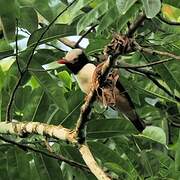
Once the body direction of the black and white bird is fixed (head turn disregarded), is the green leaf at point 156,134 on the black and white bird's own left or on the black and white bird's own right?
on the black and white bird's own left

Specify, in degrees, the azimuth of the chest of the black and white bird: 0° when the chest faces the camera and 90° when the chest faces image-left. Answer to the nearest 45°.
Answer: approximately 90°

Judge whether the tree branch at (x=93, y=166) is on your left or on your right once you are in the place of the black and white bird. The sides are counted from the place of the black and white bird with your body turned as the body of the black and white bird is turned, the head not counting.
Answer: on your left

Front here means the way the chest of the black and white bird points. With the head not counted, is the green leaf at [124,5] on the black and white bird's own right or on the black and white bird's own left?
on the black and white bird's own left
